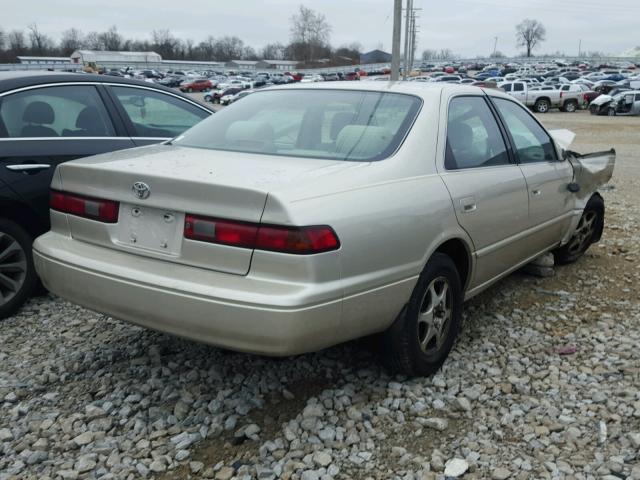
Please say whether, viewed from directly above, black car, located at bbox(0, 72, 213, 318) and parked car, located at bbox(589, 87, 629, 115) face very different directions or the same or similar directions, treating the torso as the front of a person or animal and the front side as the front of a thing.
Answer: very different directions

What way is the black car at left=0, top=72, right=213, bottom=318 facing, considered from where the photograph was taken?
facing to the right of the viewer

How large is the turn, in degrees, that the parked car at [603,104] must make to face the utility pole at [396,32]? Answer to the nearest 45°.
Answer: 0° — it already faces it

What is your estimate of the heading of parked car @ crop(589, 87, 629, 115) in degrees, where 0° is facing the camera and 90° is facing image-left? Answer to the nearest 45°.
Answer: approximately 45°

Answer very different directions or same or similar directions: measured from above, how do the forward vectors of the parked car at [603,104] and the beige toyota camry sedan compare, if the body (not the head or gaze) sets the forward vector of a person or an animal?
very different directions

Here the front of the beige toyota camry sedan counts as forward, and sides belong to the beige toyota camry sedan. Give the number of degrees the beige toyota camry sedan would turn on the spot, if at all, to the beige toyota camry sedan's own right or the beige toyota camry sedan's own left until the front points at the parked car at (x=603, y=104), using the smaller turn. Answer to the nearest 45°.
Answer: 0° — it already faces it

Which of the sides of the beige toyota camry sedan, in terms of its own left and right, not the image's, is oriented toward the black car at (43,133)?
left

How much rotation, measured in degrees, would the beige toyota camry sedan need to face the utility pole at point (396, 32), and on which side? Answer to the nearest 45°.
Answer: approximately 45° to its left

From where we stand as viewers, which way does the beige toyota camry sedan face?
facing away from the viewer and to the right of the viewer

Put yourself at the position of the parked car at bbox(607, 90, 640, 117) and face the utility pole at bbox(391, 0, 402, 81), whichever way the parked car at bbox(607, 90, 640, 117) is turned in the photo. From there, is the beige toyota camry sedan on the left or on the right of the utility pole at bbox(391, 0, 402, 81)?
left
